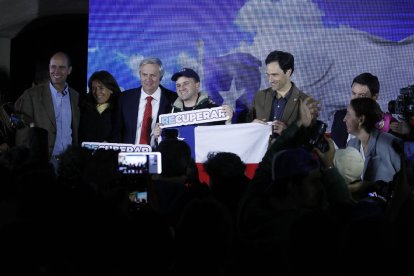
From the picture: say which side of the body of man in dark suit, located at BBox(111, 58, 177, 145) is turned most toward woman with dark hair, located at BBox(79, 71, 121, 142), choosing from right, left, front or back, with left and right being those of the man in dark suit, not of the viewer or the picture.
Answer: right

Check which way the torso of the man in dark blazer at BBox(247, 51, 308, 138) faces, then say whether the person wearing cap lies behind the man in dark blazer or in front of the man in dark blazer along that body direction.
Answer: in front

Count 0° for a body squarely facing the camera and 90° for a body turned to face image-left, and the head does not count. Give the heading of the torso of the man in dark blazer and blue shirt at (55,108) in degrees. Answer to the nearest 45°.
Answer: approximately 315°

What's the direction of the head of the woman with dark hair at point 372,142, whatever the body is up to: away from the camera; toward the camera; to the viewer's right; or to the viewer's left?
to the viewer's left

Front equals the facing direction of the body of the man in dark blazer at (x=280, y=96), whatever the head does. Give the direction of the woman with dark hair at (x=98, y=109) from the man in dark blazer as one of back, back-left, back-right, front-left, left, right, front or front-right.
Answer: front-right

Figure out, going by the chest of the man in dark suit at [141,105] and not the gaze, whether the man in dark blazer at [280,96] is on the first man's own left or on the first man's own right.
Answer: on the first man's own left

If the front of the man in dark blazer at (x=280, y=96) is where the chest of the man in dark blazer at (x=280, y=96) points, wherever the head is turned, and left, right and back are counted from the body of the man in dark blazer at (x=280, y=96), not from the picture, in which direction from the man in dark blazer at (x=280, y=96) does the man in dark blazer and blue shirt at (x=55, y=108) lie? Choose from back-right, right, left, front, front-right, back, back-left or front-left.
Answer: front-right

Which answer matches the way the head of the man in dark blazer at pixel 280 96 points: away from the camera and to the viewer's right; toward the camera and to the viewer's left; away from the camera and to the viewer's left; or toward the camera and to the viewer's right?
toward the camera and to the viewer's left

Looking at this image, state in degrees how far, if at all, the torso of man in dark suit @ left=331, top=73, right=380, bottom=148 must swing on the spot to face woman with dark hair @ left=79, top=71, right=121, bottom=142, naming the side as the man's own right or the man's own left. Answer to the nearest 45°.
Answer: approximately 45° to the man's own right
